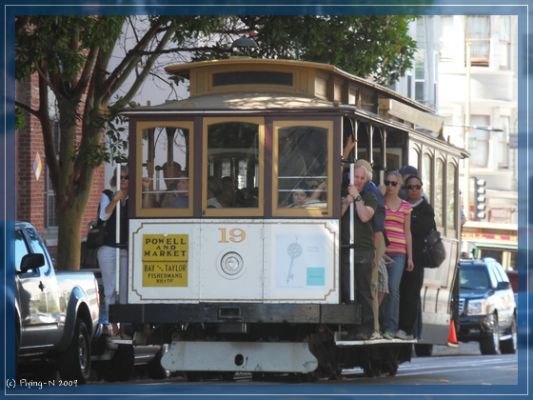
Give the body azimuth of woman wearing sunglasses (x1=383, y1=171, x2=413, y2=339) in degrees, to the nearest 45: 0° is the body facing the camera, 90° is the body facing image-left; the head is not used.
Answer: approximately 0°

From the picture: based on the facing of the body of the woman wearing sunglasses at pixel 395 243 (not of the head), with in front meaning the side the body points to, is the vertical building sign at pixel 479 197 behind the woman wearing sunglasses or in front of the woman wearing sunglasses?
behind

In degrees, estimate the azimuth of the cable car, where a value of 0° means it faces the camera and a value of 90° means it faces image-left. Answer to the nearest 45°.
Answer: approximately 0°

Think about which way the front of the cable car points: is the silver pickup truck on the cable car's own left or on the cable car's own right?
on the cable car's own right

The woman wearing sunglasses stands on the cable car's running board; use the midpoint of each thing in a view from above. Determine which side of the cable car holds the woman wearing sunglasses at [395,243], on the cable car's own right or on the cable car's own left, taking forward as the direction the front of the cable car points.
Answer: on the cable car's own left

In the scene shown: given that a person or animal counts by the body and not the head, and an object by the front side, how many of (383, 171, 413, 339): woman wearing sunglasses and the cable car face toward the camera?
2

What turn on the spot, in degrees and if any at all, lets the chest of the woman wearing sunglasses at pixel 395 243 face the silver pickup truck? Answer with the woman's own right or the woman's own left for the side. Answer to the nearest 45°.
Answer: approximately 90° to the woman's own right
